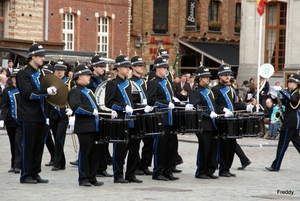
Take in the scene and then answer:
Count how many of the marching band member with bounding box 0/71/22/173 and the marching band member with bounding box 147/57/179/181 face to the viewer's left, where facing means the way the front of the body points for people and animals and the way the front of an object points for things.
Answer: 0

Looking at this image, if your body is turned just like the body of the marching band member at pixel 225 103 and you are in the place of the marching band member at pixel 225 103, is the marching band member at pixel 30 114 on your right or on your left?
on your right

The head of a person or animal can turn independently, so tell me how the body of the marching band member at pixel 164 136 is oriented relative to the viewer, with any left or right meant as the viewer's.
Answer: facing the viewer and to the right of the viewer

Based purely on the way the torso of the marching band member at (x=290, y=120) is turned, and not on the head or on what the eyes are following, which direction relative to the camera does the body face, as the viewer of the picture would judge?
to the viewer's left

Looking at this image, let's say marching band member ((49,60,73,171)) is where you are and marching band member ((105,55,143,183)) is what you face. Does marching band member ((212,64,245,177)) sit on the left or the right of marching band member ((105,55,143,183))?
left
